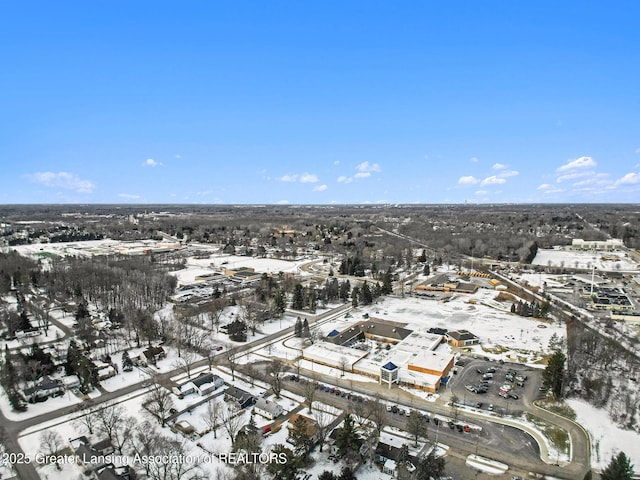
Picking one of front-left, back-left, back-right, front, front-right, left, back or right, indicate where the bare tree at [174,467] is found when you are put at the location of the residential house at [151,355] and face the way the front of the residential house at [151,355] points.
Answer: front-right

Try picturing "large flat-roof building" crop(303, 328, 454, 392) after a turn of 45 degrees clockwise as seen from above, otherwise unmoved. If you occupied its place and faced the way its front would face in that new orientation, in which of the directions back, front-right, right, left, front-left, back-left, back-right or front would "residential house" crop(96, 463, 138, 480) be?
front-left

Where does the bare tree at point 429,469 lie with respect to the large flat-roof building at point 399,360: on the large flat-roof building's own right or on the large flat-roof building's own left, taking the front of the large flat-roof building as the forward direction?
on the large flat-roof building's own left

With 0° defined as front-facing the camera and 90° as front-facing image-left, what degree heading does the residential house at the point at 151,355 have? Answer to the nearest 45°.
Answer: approximately 315°

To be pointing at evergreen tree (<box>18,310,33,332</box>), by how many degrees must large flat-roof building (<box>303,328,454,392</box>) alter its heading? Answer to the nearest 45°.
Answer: approximately 45° to its right

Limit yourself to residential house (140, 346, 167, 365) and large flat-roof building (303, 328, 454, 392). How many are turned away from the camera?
0

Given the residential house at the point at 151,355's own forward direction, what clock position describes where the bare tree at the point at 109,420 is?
The bare tree is roughly at 2 o'clock from the residential house.

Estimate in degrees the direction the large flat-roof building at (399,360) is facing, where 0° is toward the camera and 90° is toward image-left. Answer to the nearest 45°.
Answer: approximately 45°

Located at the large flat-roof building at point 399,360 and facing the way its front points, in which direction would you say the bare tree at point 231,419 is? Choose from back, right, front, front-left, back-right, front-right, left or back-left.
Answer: front

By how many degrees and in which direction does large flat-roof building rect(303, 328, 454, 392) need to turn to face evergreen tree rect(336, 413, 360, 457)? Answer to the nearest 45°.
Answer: approximately 45° to its left

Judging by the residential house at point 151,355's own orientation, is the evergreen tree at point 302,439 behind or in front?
in front

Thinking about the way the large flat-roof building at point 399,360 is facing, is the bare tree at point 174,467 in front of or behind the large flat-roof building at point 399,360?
in front

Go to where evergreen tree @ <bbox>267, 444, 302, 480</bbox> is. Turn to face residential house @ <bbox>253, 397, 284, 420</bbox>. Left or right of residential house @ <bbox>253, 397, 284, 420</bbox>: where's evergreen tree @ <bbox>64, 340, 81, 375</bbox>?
left
